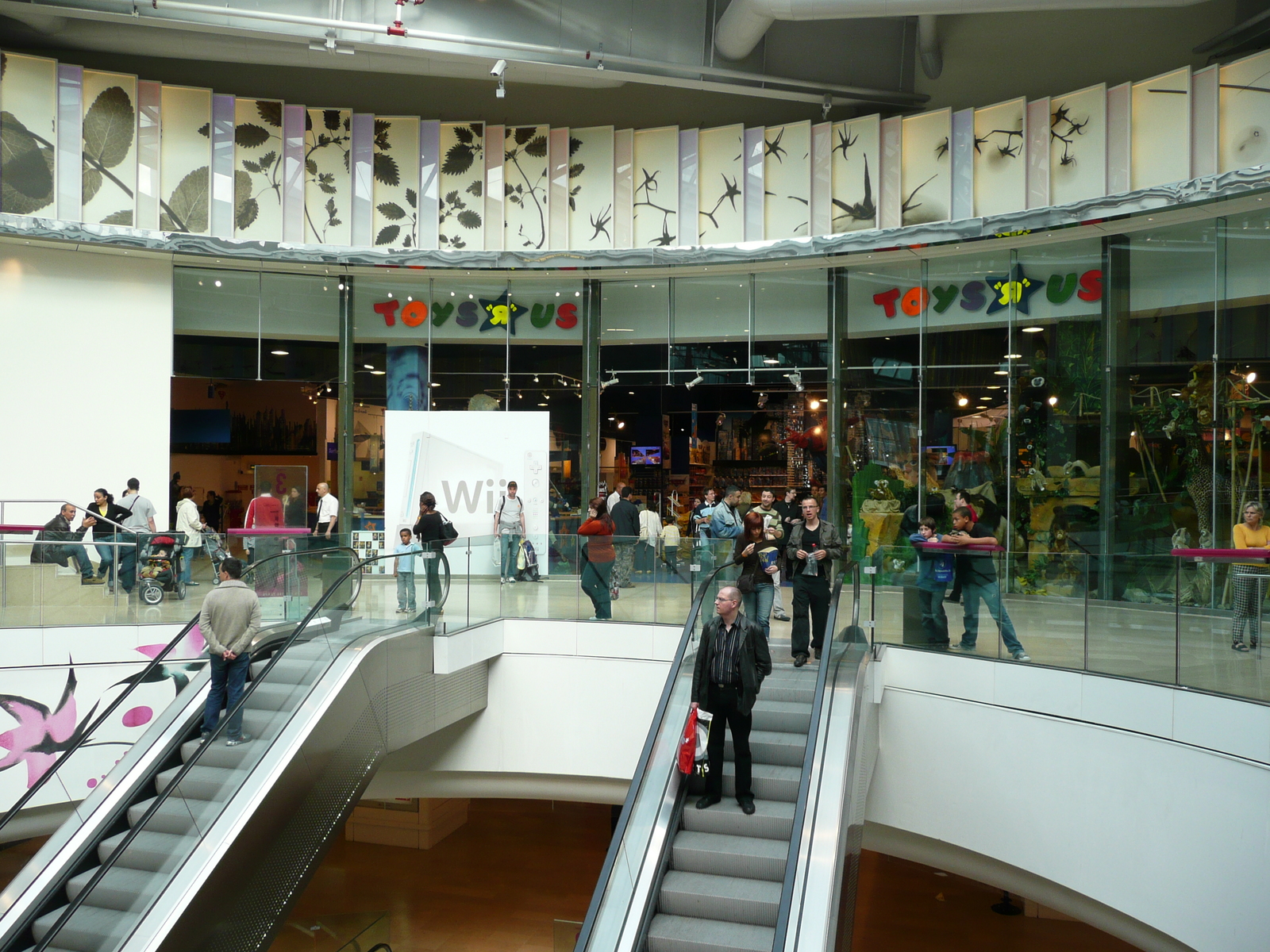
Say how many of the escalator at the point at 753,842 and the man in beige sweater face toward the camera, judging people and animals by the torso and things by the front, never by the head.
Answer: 1

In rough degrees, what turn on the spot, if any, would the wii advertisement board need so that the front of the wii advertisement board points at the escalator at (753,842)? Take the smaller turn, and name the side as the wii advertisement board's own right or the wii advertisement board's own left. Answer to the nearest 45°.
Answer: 0° — it already faces it

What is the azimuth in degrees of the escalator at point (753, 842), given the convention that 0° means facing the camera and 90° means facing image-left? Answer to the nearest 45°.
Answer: approximately 0°

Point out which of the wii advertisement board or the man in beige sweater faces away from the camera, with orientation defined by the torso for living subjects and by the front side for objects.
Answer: the man in beige sweater

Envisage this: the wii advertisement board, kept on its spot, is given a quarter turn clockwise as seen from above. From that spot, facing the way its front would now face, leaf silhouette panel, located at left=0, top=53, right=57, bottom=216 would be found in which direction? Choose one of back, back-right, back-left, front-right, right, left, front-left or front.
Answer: front

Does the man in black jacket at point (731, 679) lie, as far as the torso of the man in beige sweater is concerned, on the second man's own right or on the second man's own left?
on the second man's own right

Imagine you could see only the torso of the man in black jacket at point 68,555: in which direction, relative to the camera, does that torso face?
to the viewer's right

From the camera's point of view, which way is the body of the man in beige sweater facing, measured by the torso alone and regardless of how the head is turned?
away from the camera

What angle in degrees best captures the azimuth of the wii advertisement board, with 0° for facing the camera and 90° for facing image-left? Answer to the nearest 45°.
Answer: approximately 0°

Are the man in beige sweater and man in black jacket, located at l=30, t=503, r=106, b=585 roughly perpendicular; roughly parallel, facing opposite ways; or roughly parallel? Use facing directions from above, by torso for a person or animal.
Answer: roughly perpendicular

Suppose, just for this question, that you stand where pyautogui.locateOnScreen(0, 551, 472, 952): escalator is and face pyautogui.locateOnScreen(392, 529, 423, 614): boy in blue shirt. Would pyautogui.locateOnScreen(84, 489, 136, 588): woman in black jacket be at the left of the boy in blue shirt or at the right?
left

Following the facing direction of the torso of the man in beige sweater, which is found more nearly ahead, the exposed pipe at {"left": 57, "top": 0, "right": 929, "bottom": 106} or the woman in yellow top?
the exposed pipe
